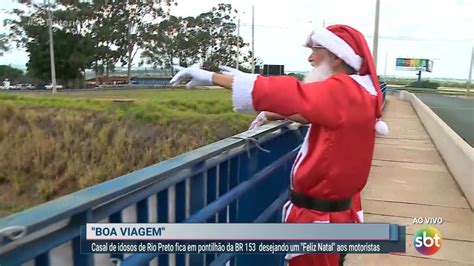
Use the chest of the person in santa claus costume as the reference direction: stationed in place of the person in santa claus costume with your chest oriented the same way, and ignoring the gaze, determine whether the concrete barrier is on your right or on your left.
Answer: on your right

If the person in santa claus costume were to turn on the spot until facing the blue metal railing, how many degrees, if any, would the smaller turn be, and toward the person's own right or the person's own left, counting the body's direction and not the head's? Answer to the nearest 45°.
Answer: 0° — they already face it

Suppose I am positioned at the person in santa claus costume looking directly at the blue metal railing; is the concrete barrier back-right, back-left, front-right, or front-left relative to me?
back-right

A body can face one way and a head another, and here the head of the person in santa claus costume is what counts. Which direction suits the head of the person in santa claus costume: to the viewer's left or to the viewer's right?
to the viewer's left

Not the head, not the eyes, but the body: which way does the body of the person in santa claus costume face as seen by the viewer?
to the viewer's left

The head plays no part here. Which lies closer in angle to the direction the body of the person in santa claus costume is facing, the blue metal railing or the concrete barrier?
the blue metal railing
